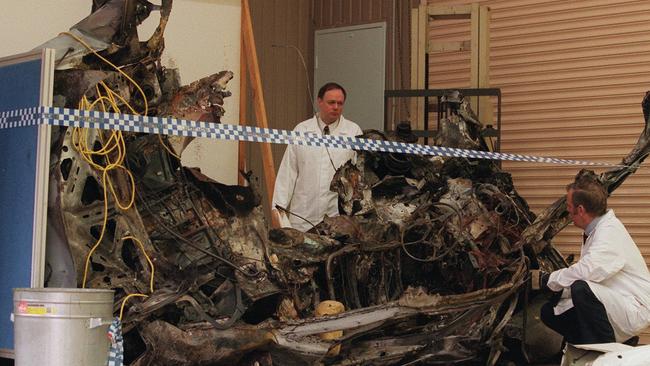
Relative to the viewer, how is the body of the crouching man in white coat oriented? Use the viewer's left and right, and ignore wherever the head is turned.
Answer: facing to the left of the viewer

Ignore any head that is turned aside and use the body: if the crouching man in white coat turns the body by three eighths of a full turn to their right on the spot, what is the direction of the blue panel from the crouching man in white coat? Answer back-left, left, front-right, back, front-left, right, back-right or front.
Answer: back

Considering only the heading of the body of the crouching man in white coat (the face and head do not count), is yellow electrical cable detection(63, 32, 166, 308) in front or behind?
in front

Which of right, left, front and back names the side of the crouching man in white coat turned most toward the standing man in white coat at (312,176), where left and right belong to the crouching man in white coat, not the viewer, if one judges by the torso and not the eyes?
front

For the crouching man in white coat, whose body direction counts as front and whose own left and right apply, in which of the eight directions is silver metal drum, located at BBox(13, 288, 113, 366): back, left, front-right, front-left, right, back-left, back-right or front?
front-left

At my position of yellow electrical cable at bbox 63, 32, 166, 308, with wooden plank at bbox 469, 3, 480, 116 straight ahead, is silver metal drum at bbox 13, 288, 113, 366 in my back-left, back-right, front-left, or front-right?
back-right

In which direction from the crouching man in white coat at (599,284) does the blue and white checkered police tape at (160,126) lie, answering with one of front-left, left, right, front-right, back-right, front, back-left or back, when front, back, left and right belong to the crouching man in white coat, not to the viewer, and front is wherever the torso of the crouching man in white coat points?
front-left

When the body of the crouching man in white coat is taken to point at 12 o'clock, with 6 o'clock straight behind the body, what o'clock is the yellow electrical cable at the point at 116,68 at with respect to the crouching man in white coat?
The yellow electrical cable is roughly at 11 o'clock from the crouching man in white coat.
